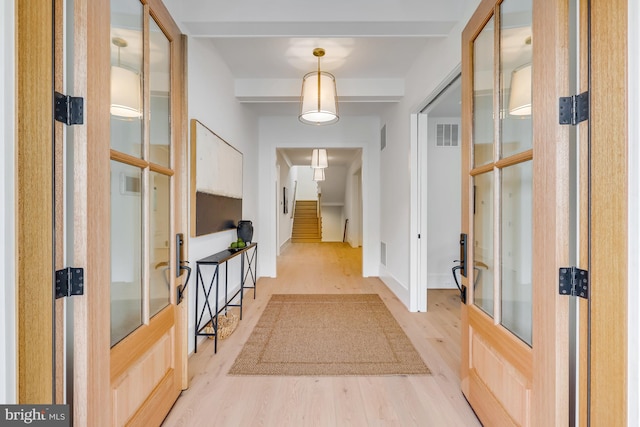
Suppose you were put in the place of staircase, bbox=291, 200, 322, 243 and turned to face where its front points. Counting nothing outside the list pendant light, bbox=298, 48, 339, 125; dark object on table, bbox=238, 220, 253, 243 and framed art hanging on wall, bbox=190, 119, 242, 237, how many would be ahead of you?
3

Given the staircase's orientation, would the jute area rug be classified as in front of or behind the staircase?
in front

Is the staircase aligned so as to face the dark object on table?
yes

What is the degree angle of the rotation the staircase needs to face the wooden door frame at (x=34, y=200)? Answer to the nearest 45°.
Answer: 0° — it already faces it

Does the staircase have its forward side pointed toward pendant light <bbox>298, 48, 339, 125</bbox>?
yes

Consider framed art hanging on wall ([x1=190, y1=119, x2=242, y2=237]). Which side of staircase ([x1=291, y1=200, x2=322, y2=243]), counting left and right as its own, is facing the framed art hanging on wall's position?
front

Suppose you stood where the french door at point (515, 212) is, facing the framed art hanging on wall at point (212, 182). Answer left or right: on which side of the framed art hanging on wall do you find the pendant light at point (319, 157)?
right

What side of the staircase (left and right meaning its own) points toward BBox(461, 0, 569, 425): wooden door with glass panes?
front

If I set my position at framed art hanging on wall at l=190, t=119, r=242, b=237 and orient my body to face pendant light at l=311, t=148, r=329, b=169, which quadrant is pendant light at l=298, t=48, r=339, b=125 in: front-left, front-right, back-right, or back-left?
front-right

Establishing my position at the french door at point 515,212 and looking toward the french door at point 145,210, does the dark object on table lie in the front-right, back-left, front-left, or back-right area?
front-right

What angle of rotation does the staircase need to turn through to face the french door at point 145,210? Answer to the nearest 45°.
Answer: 0° — it already faces it

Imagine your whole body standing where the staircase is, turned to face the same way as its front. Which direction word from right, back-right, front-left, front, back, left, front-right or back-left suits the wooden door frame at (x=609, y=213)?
front

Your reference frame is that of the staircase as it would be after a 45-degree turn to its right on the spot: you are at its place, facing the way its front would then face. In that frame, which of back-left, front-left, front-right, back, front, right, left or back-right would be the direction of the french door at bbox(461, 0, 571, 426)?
front-left

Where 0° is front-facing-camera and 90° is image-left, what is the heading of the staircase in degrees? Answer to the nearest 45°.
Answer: approximately 0°
